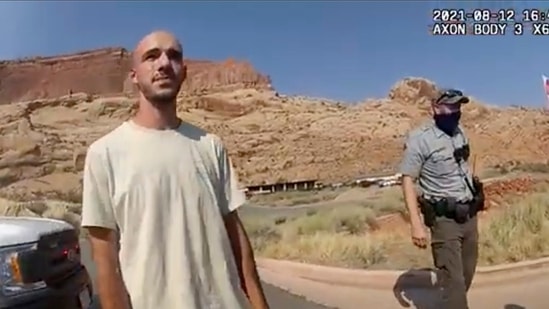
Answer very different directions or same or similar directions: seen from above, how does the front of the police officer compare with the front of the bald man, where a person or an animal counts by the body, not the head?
same or similar directions

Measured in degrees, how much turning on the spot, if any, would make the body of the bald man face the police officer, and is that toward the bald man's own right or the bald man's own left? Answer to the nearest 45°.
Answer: approximately 135° to the bald man's own left

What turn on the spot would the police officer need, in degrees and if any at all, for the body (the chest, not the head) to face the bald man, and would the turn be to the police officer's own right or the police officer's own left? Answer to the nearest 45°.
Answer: approximately 45° to the police officer's own right

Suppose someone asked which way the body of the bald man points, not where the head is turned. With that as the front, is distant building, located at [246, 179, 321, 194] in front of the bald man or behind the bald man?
behind

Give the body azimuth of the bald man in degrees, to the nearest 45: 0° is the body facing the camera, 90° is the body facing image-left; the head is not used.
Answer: approximately 0°

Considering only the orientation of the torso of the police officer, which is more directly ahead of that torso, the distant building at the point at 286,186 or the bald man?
the bald man

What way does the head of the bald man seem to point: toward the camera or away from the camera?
toward the camera

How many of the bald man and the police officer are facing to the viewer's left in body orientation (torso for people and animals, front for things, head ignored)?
0

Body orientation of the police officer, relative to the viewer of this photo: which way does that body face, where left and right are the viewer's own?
facing the viewer and to the right of the viewer

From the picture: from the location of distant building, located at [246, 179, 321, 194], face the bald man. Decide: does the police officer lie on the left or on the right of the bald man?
left

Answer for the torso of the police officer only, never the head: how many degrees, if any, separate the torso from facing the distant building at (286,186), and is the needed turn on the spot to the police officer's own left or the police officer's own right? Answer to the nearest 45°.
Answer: approximately 180°
